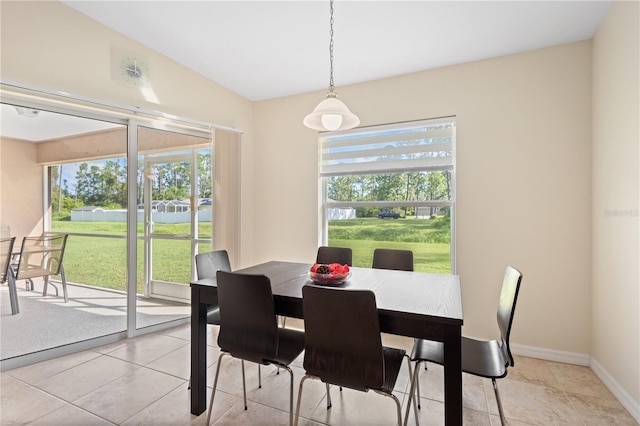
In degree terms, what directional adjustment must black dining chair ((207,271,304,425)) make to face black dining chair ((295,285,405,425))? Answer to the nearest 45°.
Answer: approximately 90° to its right

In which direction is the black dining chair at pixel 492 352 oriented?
to the viewer's left

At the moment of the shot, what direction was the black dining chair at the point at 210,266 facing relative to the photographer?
facing the viewer and to the right of the viewer

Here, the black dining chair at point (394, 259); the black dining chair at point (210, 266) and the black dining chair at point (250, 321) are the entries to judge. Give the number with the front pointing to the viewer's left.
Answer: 0

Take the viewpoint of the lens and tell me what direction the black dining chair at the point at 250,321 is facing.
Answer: facing away from the viewer and to the right of the viewer

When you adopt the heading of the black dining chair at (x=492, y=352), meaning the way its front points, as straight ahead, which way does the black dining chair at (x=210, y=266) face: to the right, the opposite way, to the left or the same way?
the opposite way

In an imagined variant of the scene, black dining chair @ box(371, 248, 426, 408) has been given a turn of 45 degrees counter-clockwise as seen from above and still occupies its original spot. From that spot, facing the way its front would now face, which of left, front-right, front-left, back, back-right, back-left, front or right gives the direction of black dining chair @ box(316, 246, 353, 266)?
back-right

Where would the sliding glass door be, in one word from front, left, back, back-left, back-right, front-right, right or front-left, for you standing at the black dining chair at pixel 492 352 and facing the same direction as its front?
front

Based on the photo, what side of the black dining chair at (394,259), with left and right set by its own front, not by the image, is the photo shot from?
front

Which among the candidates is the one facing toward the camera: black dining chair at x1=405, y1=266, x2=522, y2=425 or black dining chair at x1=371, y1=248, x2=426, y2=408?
black dining chair at x1=371, y1=248, x2=426, y2=408

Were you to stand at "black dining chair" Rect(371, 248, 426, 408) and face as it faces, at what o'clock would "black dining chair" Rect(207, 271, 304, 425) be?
"black dining chair" Rect(207, 271, 304, 425) is roughly at 1 o'clock from "black dining chair" Rect(371, 248, 426, 408).

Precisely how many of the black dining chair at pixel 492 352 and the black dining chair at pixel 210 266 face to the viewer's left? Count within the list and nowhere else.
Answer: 1

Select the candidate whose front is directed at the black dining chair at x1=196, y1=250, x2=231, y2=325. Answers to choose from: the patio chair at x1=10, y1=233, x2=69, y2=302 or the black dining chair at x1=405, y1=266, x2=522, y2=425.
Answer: the black dining chair at x1=405, y1=266, x2=522, y2=425

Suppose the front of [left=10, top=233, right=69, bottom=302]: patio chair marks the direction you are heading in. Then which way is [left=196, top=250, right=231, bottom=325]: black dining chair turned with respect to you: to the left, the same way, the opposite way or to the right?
the opposite way

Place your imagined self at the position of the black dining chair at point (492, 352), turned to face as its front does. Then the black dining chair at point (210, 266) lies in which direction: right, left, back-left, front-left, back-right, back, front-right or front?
front

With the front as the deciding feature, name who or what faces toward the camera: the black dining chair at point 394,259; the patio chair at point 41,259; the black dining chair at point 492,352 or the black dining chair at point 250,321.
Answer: the black dining chair at point 394,259
